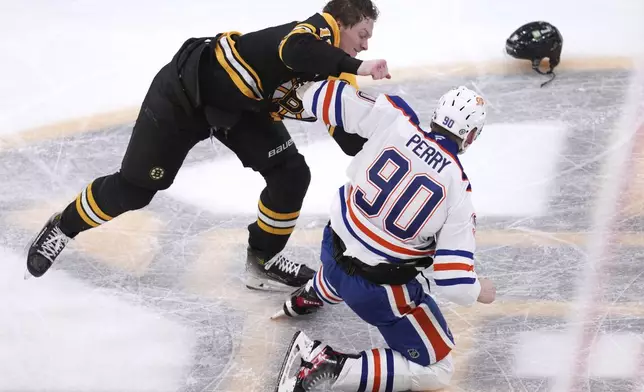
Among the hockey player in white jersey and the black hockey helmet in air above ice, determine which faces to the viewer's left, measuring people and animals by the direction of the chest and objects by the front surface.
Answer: the black hockey helmet in air above ice

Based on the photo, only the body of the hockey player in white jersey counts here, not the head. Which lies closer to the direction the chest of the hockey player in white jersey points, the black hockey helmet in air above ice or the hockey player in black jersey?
the black hockey helmet in air above ice

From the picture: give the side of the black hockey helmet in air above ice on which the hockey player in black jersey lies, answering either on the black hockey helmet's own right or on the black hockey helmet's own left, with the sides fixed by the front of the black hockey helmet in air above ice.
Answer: on the black hockey helmet's own left

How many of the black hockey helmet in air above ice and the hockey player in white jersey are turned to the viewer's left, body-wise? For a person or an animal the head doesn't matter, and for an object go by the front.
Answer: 1

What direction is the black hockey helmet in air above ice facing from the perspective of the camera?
to the viewer's left

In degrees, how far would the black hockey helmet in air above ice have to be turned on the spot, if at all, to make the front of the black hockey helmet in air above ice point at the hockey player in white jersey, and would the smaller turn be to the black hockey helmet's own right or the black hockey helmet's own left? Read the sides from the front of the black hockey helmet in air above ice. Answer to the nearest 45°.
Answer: approximately 90° to the black hockey helmet's own left

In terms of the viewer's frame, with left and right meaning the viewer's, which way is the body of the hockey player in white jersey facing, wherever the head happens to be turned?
facing away from the viewer and to the right of the viewer
